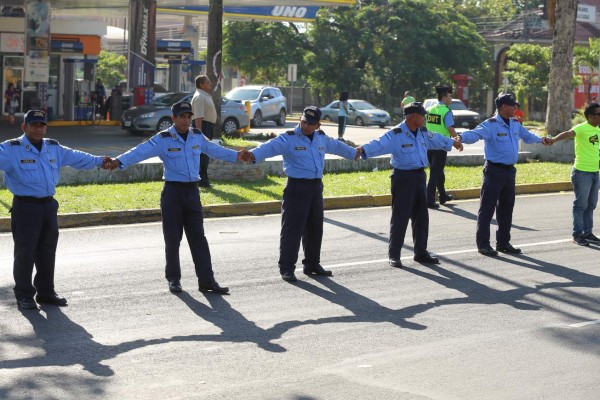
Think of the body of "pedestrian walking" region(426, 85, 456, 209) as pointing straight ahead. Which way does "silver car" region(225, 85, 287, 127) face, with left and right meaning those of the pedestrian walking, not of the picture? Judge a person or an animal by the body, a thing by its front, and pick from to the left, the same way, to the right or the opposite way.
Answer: the opposite way

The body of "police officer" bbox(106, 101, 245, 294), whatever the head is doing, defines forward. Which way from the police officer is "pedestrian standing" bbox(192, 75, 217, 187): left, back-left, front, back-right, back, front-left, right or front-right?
back-left

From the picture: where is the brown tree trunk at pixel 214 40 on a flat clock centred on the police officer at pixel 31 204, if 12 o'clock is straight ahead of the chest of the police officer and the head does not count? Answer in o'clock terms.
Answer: The brown tree trunk is roughly at 8 o'clock from the police officer.

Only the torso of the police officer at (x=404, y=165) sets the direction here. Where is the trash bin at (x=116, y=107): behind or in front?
behind

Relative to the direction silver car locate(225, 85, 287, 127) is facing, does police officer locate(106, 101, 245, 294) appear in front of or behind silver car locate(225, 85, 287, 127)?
in front

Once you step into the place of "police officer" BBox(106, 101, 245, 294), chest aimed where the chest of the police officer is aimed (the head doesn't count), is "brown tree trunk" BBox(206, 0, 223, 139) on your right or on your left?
on your left

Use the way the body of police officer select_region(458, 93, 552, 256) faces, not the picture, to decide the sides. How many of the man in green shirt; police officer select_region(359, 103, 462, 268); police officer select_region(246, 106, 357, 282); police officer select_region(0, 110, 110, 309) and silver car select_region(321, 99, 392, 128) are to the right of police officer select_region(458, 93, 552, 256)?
3

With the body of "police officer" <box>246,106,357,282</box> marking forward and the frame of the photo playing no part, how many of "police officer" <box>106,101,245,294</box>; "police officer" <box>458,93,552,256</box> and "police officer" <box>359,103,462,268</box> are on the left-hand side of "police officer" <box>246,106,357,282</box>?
2

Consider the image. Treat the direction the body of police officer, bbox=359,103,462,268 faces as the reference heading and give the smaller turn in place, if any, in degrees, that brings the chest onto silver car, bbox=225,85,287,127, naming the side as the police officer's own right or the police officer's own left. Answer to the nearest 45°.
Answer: approximately 135° to the police officer's own left
